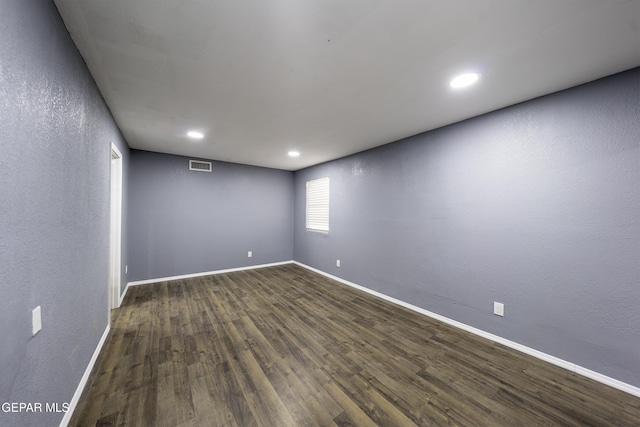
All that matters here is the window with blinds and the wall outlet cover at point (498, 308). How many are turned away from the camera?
0

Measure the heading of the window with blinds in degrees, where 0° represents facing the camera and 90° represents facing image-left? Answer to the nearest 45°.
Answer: approximately 45°

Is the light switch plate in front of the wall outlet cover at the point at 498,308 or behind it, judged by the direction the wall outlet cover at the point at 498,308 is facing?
in front

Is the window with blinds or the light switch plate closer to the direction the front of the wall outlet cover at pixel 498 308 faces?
the light switch plate

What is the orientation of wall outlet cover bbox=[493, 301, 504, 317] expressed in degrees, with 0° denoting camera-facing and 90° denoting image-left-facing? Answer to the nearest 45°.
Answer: approximately 45°

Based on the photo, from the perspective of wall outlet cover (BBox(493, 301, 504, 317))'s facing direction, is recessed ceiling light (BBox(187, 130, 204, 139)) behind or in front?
in front

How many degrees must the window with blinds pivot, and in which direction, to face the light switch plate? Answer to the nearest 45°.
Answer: approximately 45° to its left
